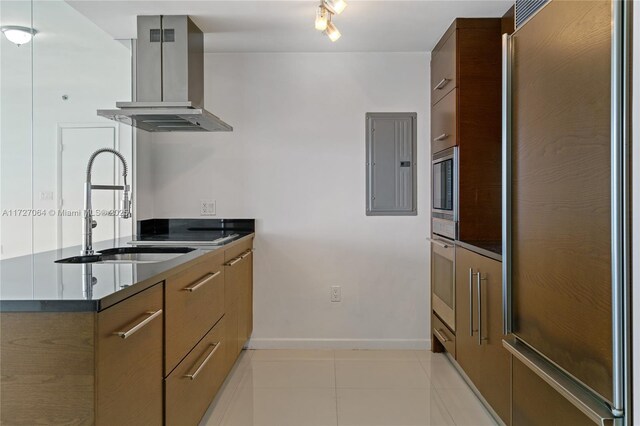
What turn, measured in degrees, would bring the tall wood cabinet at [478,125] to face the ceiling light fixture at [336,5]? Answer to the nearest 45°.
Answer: approximately 45° to its left

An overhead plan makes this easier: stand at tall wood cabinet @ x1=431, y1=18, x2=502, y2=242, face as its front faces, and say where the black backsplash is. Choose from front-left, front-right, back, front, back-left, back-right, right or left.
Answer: front

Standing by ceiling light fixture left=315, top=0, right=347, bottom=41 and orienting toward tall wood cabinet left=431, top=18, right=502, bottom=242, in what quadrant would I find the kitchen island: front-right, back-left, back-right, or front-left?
back-right

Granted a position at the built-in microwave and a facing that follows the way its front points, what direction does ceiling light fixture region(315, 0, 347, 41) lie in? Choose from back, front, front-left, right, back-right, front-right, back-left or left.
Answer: front-left

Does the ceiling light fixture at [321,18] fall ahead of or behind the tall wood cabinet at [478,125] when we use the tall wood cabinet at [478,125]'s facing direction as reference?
ahead

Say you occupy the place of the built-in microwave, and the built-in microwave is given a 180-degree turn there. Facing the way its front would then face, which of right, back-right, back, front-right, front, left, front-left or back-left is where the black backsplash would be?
back

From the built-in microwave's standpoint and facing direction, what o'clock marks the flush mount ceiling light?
The flush mount ceiling light is roughly at 11 o'clock from the built-in microwave.

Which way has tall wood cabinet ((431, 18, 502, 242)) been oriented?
to the viewer's left

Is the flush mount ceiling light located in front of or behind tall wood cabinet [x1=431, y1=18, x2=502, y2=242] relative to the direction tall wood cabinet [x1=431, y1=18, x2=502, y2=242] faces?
in front

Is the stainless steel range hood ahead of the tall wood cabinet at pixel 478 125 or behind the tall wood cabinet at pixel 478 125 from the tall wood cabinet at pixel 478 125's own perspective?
ahead

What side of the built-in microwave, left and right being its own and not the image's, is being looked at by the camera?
left

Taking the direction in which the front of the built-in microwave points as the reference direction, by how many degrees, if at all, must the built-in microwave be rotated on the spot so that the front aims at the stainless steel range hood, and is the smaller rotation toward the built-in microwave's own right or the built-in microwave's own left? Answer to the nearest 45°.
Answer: approximately 45° to the built-in microwave's own left

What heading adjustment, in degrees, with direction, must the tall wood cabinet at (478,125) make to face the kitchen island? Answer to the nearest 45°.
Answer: approximately 45° to its left
